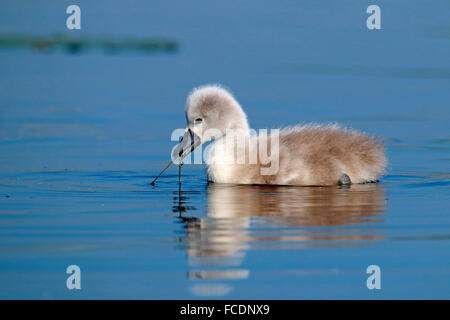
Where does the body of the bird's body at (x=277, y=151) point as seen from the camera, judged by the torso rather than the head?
to the viewer's left
